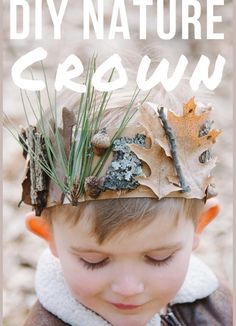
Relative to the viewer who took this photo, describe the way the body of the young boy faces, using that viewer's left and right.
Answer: facing the viewer

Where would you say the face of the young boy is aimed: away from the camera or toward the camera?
toward the camera
